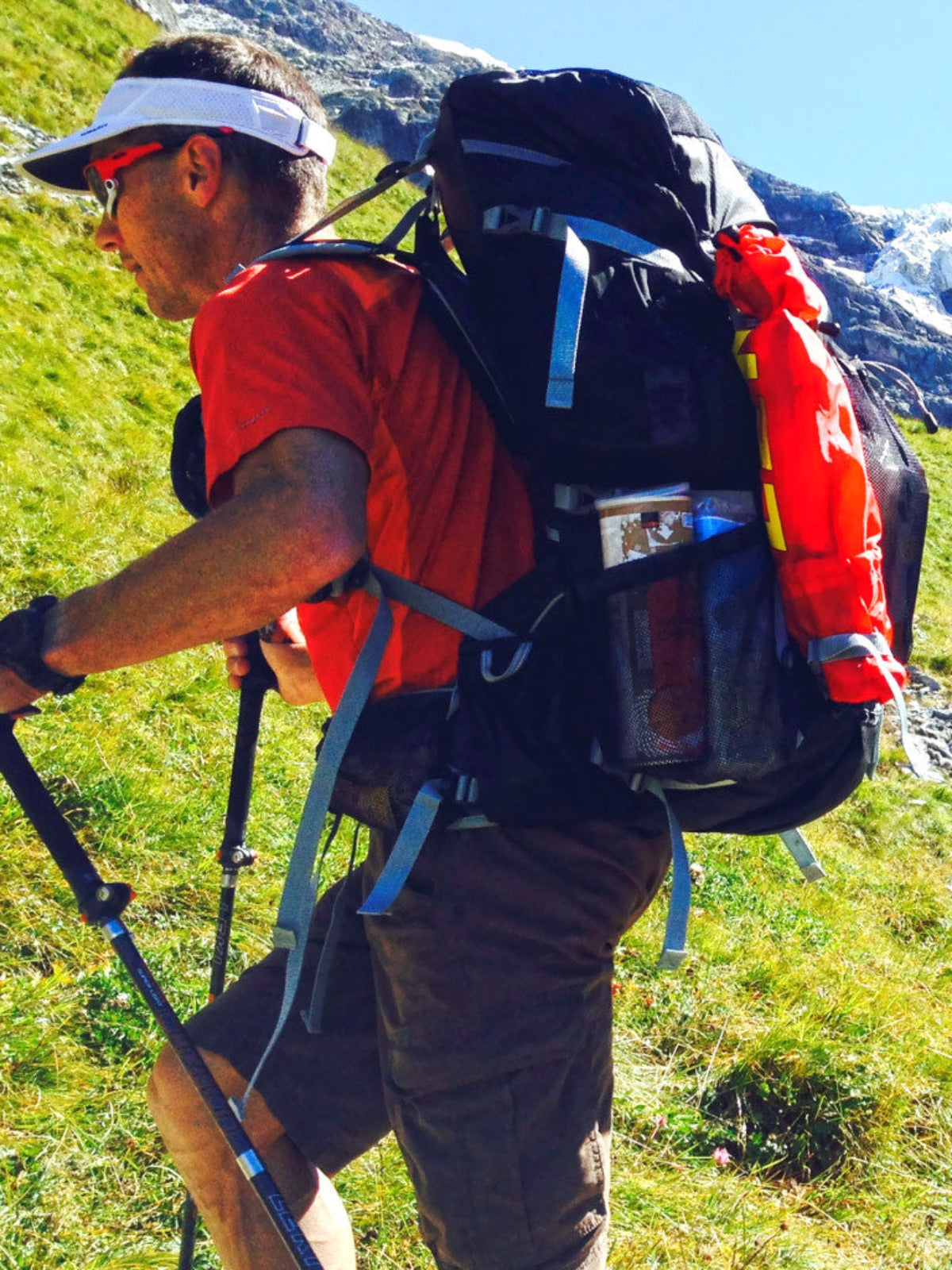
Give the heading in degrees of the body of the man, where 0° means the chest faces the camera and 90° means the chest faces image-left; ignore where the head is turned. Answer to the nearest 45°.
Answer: approximately 90°
